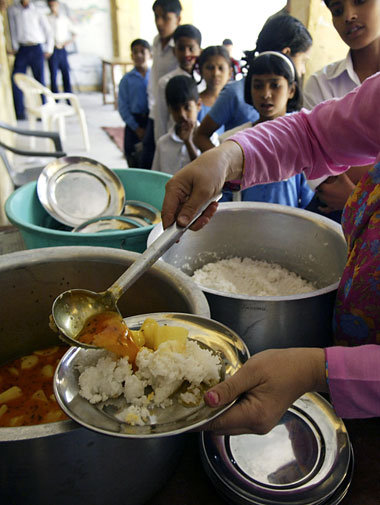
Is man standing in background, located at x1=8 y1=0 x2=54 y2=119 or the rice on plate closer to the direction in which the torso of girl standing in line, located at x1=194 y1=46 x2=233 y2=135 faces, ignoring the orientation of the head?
the rice on plate

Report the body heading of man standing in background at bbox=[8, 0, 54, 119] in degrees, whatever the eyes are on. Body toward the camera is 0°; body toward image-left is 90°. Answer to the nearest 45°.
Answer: approximately 0°

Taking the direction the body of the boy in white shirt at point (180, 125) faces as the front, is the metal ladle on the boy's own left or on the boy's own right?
on the boy's own right

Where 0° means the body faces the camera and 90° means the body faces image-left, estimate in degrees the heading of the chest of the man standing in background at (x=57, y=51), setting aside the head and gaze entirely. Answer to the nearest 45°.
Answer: approximately 0°

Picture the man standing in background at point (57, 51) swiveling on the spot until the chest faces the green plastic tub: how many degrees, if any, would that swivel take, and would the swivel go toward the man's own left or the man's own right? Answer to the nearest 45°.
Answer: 0° — they already face it

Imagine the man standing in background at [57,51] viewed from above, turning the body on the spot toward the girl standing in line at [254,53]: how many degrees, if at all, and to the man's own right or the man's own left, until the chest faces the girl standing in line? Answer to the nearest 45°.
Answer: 0° — they already face them
